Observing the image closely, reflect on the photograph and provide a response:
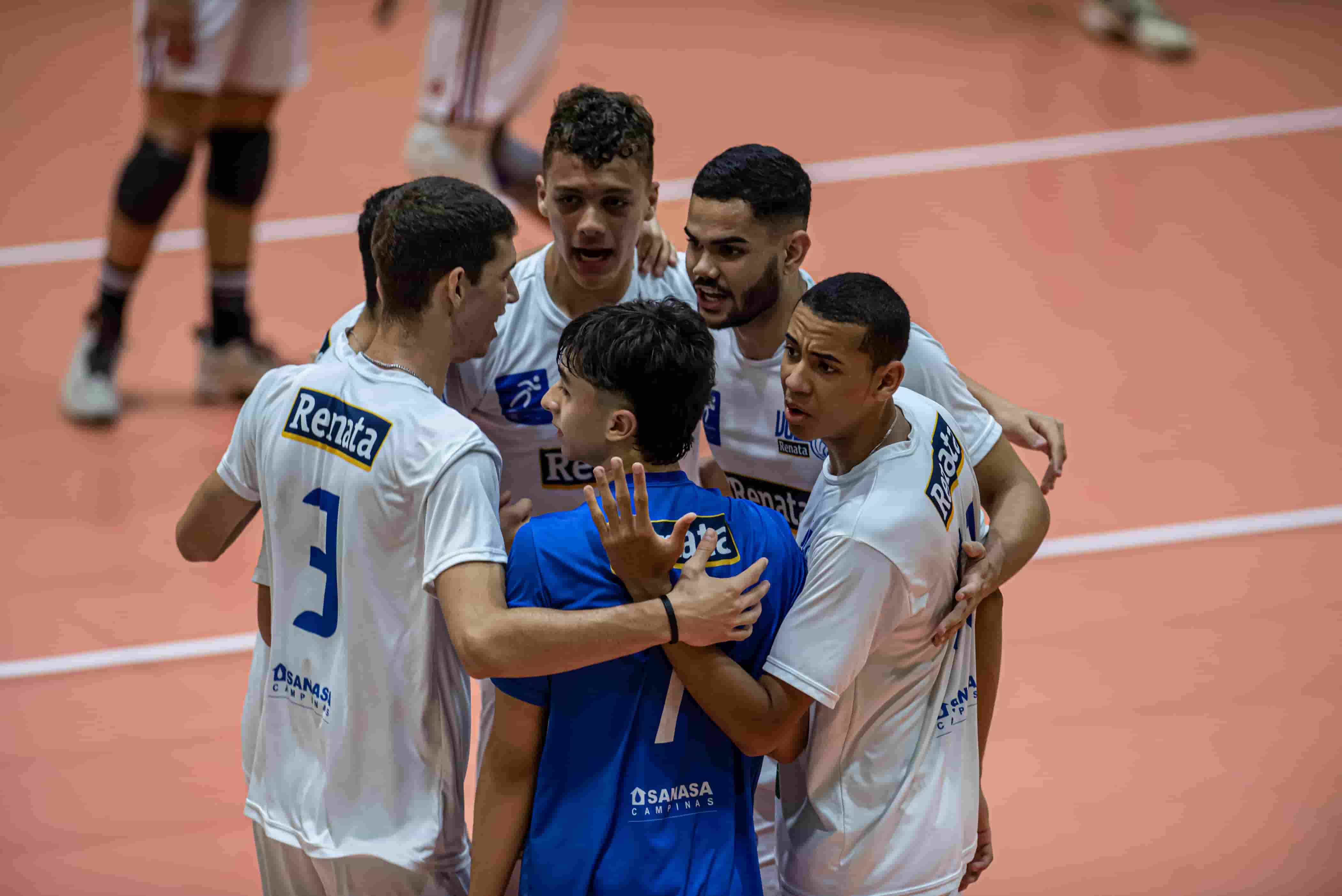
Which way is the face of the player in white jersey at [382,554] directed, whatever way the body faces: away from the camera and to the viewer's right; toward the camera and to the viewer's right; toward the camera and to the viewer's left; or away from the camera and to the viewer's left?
away from the camera and to the viewer's right

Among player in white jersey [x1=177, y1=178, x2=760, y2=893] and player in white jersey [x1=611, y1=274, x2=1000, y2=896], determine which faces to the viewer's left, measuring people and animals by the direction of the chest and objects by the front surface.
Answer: player in white jersey [x1=611, y1=274, x2=1000, y2=896]

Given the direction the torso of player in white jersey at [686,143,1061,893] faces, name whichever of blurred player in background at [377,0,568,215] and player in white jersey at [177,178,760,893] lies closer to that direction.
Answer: the player in white jersey

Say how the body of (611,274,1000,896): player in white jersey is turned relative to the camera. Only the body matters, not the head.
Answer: to the viewer's left

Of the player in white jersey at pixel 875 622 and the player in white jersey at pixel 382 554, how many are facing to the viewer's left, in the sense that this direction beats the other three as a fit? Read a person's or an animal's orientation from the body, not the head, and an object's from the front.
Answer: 1

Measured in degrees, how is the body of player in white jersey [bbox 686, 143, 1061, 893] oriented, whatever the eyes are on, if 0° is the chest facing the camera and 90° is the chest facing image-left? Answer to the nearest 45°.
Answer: approximately 45°

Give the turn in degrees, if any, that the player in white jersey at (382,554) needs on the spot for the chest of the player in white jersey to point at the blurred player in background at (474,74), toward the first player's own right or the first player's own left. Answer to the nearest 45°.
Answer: approximately 45° to the first player's own left

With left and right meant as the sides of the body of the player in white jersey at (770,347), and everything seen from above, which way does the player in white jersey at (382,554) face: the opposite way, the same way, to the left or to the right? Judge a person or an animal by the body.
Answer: the opposite way

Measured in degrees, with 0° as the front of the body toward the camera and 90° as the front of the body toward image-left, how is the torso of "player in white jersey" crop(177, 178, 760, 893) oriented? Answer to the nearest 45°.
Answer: approximately 225°
